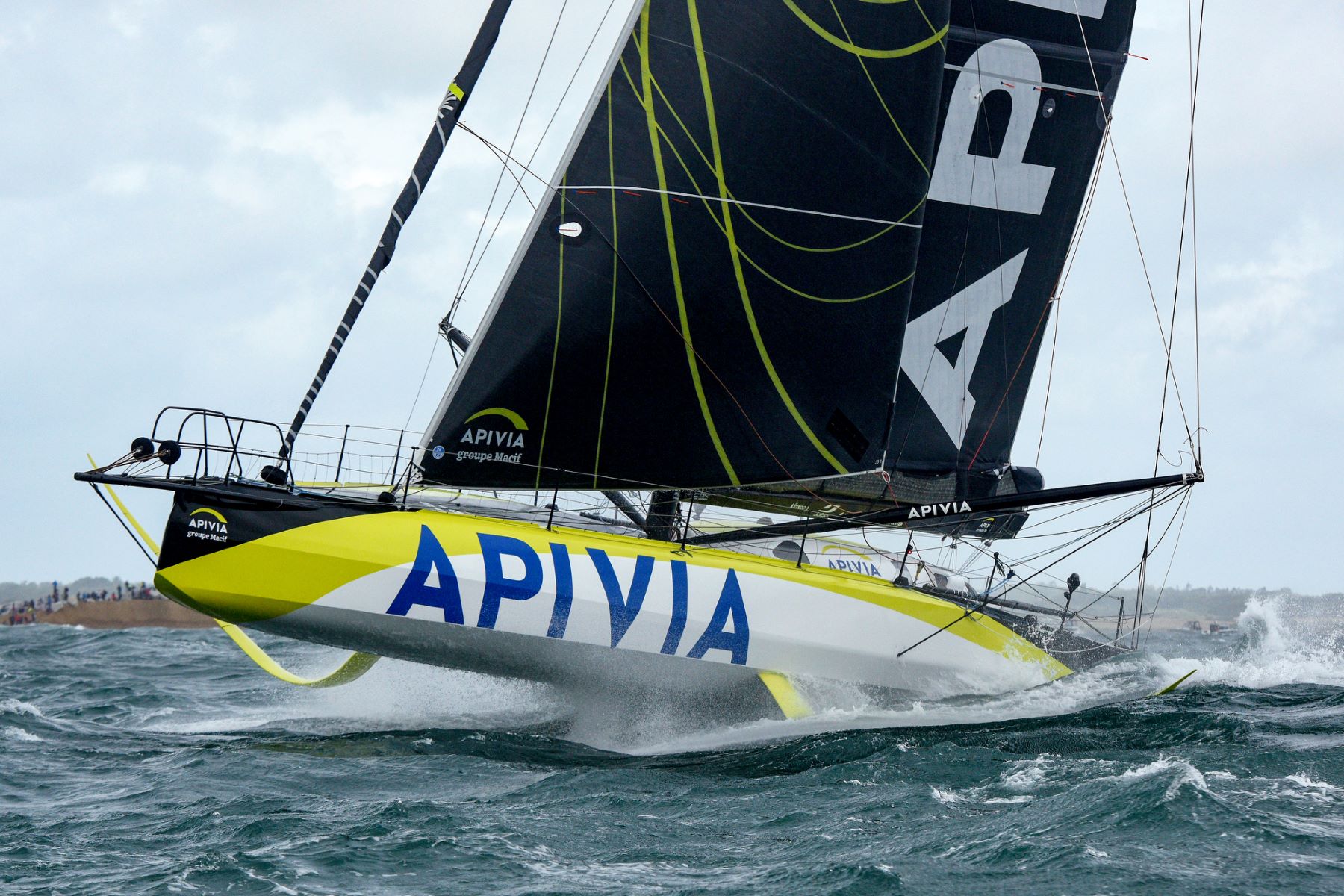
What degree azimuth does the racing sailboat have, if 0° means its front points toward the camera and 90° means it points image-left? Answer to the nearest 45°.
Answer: approximately 90°
